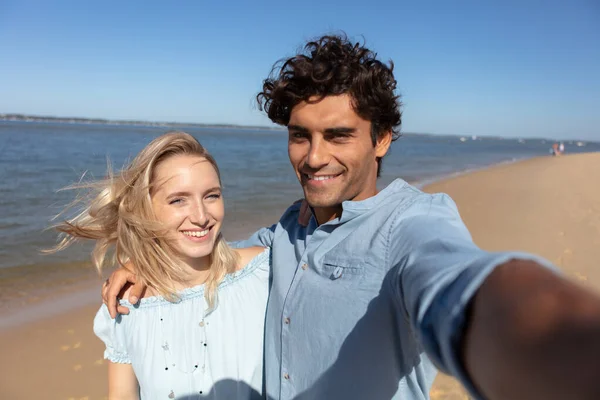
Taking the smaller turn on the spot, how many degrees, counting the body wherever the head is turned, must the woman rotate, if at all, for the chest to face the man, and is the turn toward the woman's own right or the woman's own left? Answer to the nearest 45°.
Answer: approximately 45° to the woman's own left

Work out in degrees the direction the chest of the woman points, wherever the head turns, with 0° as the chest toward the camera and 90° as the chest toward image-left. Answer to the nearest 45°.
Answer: approximately 0°
